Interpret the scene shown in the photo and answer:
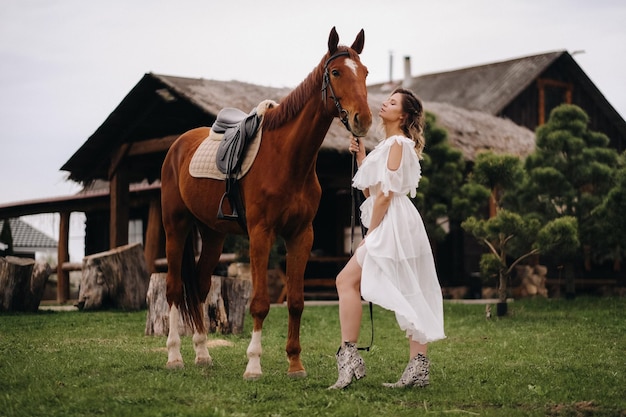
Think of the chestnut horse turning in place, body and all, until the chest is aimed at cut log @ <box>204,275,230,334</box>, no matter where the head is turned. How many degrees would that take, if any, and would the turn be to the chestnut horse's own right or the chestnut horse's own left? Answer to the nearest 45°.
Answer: approximately 135° to the chestnut horse's own left

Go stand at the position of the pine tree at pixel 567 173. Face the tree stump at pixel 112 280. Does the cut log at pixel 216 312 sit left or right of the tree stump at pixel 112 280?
left

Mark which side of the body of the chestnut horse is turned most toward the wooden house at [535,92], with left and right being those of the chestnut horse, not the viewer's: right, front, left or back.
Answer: left

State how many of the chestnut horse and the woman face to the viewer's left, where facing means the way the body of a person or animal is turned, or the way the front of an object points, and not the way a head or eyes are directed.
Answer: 1

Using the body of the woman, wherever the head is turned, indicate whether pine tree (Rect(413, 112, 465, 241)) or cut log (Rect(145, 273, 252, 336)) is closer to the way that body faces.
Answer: the cut log

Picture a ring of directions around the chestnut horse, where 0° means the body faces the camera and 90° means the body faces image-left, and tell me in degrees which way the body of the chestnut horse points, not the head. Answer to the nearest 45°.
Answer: approximately 315°

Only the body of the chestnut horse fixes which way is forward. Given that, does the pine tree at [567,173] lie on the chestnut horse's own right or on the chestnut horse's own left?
on the chestnut horse's own left

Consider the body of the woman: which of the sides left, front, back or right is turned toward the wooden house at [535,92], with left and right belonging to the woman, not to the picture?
right

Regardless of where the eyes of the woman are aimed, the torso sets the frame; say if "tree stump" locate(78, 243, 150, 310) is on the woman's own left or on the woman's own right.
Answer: on the woman's own right

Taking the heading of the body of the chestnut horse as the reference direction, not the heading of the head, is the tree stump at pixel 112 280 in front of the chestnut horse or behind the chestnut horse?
behind

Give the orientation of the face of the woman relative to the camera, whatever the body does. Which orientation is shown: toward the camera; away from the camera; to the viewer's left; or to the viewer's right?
to the viewer's left

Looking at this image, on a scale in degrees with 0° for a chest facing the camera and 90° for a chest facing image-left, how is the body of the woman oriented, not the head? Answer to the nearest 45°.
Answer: approximately 90°
